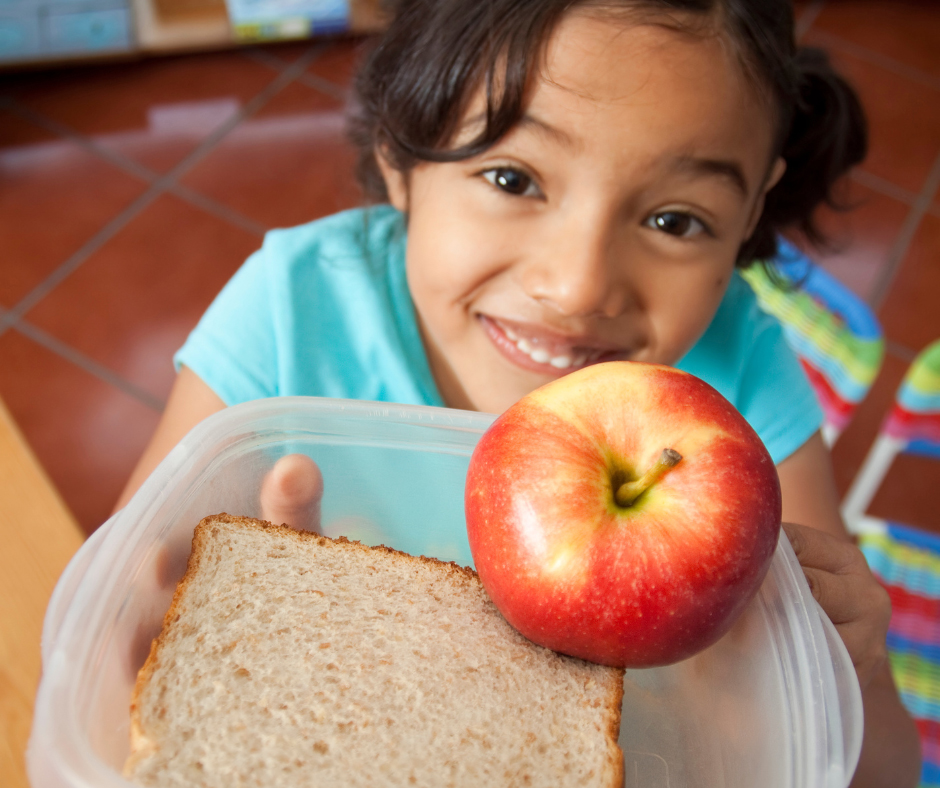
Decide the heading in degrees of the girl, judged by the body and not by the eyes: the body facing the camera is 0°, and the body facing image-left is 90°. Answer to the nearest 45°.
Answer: approximately 0°
